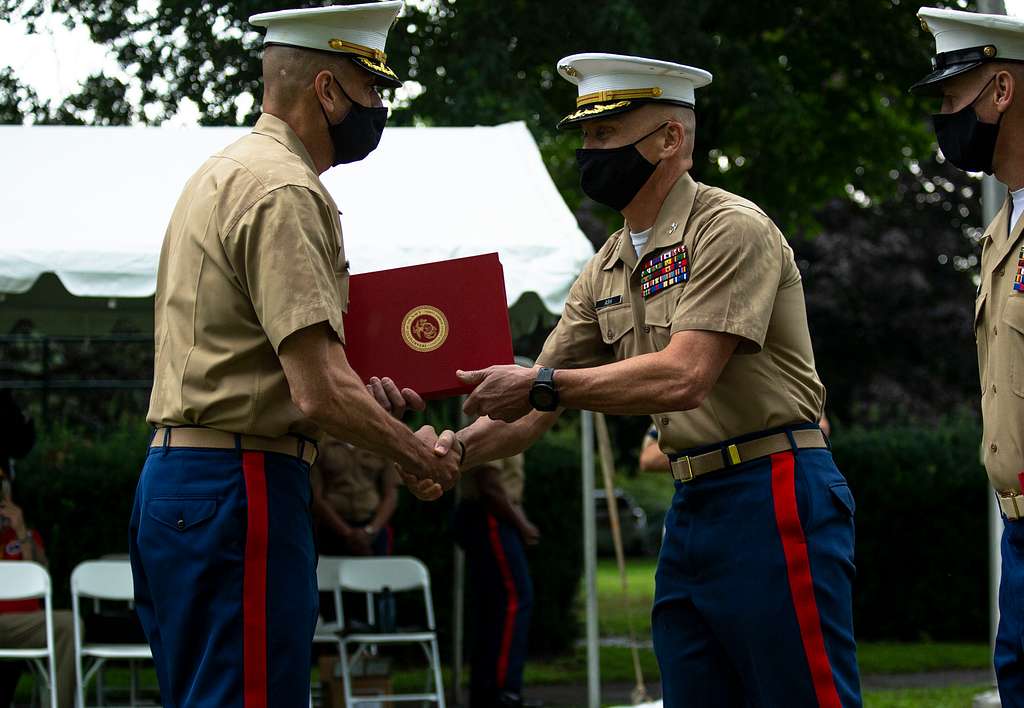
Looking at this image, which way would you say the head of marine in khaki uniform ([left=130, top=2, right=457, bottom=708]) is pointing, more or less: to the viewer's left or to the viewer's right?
to the viewer's right

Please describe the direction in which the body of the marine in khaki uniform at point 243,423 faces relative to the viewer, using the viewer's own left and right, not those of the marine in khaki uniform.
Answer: facing away from the viewer and to the right of the viewer

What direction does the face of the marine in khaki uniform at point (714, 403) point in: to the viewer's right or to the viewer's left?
to the viewer's left

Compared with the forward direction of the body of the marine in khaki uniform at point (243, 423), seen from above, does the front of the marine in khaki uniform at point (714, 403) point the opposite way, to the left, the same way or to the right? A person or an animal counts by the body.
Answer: the opposite way

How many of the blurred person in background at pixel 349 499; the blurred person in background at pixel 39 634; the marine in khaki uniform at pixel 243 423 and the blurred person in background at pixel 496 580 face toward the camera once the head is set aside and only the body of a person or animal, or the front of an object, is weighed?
2

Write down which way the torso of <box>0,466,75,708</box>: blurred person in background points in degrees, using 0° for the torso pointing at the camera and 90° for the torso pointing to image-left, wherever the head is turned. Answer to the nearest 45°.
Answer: approximately 0°
